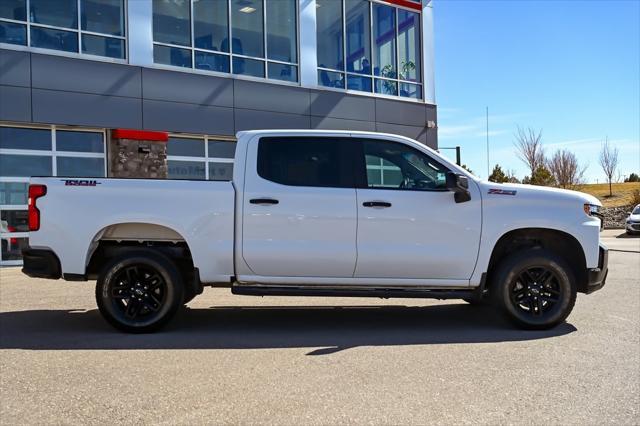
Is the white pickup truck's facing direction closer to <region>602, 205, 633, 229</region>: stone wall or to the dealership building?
the stone wall

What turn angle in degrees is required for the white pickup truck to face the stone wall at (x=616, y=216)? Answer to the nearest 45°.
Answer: approximately 45° to its left

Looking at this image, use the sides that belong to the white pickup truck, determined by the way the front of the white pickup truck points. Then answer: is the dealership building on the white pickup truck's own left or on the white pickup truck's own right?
on the white pickup truck's own left

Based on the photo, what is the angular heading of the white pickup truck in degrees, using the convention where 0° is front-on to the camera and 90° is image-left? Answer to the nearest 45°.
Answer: approximately 270°

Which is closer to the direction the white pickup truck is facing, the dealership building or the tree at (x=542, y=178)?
the tree

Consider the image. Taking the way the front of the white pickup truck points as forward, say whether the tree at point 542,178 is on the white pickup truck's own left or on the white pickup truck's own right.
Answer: on the white pickup truck's own left

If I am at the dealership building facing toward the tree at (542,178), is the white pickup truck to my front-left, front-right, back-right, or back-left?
back-right
